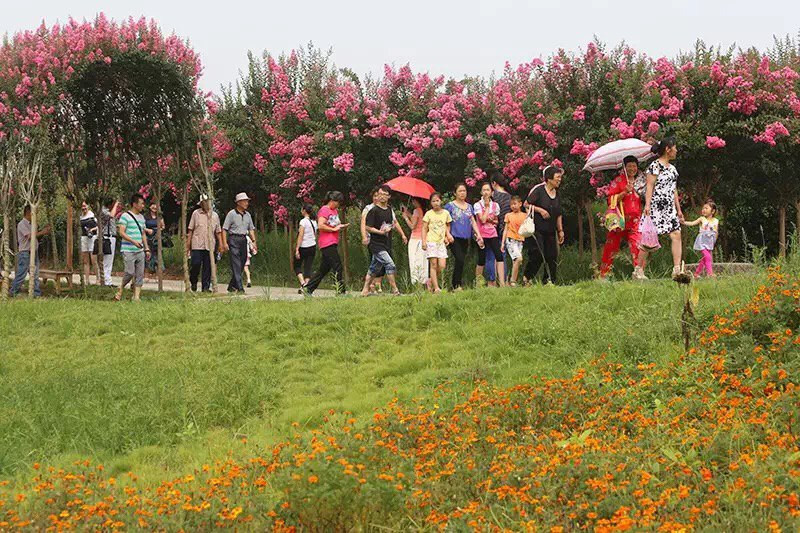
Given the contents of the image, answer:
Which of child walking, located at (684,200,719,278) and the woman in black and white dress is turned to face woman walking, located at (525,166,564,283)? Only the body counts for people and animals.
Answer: the child walking

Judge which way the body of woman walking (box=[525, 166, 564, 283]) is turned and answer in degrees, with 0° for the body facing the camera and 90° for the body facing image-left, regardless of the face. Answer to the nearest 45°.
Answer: approximately 315°

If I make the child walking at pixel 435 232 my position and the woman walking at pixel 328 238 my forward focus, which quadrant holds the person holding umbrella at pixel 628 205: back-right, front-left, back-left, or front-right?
back-right

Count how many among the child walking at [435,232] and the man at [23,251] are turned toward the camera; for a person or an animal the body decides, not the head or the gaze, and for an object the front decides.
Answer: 1

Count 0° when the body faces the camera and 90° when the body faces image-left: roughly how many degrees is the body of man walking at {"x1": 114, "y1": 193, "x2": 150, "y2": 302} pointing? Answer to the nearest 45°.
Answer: approximately 315°

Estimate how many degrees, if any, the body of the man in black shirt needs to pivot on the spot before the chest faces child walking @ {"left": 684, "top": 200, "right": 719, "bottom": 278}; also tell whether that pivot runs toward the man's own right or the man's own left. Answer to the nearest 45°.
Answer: approximately 45° to the man's own left

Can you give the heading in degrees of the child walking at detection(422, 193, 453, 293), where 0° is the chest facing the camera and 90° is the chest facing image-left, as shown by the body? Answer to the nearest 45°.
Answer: approximately 0°

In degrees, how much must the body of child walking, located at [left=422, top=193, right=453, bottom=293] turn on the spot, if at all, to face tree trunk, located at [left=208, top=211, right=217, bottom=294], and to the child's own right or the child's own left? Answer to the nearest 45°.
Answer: approximately 135° to the child's own right

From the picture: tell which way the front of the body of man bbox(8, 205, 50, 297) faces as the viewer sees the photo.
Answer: to the viewer's right
